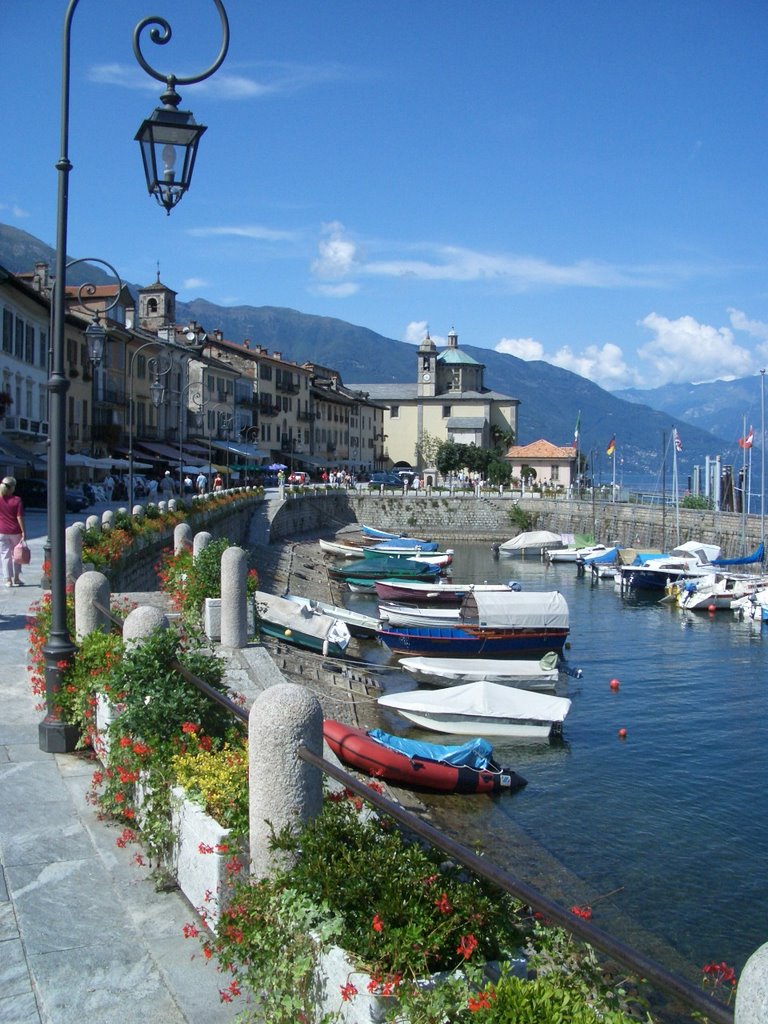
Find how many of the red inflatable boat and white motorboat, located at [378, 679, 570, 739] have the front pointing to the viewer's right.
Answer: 0

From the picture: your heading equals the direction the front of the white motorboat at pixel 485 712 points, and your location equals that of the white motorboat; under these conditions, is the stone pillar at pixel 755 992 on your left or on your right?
on your left

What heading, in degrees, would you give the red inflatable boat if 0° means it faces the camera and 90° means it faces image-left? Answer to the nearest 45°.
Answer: approximately 90°

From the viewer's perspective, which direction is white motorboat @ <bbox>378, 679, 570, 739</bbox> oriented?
to the viewer's left

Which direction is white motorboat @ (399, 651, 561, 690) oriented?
to the viewer's left

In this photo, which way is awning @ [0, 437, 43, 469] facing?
to the viewer's right

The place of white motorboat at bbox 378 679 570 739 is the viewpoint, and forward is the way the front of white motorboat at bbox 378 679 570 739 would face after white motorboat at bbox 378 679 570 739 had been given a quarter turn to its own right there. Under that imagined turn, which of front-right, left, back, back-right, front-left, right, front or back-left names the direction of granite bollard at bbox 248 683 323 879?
back

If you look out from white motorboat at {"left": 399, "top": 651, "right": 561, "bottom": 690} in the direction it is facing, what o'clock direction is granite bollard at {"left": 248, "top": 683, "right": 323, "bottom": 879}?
The granite bollard is roughly at 9 o'clock from the white motorboat.
